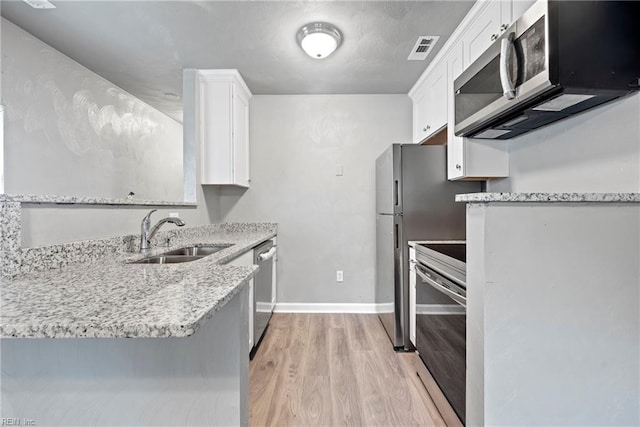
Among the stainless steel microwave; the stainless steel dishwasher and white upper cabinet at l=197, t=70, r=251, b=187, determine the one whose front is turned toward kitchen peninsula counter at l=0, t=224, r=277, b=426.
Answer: the stainless steel microwave

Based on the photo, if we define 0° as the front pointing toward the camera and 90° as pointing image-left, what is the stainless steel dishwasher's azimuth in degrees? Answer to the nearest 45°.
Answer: approximately 270°

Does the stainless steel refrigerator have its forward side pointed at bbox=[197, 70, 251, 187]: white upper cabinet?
yes

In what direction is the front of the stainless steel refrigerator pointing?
to the viewer's left

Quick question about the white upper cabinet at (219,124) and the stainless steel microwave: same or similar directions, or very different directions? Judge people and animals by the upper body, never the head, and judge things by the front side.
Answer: very different directions

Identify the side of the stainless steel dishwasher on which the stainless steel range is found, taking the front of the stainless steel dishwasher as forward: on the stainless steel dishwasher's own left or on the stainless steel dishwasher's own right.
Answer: on the stainless steel dishwasher's own right

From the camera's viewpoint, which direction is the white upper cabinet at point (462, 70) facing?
to the viewer's left

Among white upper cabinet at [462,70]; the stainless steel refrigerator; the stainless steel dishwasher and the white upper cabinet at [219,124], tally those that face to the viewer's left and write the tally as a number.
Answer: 2

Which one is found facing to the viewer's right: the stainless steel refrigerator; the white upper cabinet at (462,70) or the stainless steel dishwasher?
the stainless steel dishwasher
